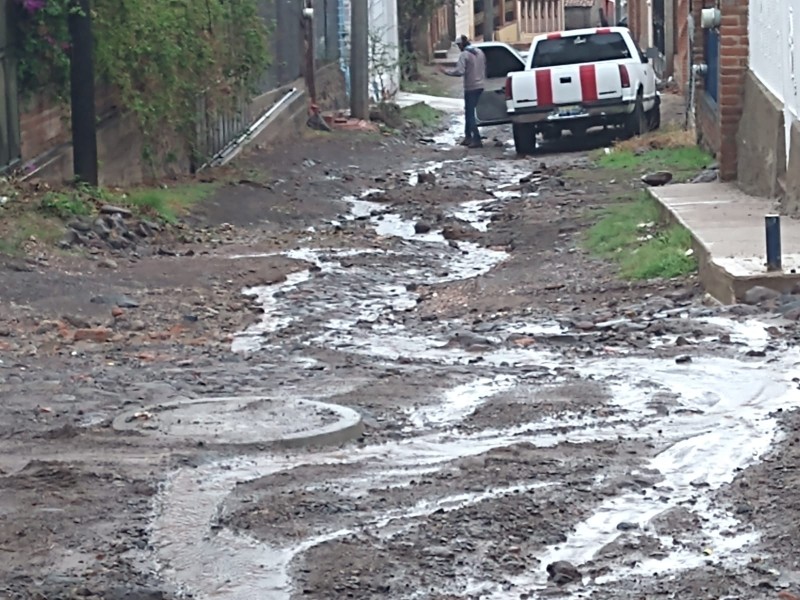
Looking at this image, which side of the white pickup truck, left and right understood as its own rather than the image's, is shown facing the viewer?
back

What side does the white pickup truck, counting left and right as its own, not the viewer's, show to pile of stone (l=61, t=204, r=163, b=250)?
back

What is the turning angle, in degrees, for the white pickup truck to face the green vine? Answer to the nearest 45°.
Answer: approximately 135° to its left

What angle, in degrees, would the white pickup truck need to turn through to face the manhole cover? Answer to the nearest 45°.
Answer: approximately 180°

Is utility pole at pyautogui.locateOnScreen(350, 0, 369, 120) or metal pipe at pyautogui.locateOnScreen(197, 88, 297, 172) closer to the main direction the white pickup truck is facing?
the utility pole

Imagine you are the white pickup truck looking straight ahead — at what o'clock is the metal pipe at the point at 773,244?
The metal pipe is roughly at 6 o'clock from the white pickup truck.

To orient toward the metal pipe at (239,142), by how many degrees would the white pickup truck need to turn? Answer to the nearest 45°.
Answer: approximately 135° to its left

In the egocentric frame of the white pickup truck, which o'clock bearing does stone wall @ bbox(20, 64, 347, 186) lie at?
The stone wall is roughly at 7 o'clock from the white pickup truck.

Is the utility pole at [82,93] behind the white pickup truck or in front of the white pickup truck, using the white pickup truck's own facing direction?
behind
